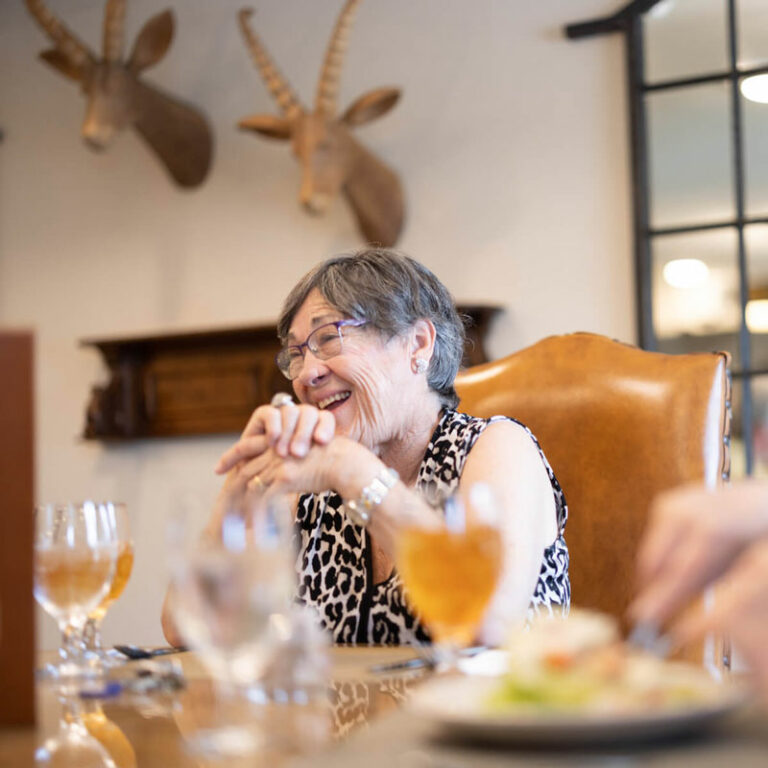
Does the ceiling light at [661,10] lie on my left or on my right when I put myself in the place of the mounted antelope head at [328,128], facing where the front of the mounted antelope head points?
on my left

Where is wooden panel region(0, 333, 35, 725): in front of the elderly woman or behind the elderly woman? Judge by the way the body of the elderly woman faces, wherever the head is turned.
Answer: in front

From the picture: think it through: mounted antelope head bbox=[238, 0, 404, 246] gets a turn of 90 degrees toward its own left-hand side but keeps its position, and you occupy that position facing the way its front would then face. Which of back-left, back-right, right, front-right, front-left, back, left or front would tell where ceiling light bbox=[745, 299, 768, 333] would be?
front-left

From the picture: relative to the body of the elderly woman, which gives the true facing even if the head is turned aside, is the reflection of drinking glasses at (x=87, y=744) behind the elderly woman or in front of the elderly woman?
in front

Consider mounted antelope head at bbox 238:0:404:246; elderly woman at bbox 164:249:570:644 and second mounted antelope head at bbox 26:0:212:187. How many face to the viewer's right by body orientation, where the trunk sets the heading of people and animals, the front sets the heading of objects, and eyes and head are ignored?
0

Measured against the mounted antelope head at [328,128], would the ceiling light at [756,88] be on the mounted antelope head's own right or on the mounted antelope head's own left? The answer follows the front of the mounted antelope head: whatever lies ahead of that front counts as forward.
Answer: on the mounted antelope head's own left

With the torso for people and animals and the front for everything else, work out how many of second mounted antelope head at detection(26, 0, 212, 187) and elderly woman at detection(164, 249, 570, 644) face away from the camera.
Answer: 0

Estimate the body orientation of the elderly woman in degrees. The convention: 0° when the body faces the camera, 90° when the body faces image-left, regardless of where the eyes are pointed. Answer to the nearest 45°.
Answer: approximately 45°

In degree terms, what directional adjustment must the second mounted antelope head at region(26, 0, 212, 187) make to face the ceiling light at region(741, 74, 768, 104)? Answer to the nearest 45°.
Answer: approximately 135° to its left

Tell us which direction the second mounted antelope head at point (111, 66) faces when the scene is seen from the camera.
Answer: facing the viewer and to the left of the viewer

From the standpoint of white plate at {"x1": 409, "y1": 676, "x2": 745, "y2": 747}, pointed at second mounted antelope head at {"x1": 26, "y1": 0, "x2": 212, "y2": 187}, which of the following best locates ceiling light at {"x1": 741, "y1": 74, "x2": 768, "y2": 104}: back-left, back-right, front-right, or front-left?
front-right

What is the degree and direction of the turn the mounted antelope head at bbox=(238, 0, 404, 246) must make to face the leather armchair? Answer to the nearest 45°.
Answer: approximately 45° to its left
